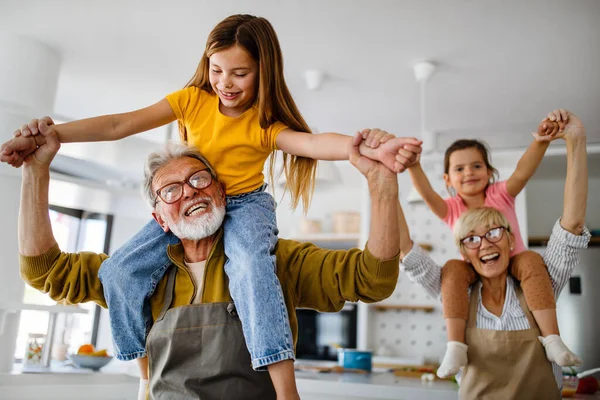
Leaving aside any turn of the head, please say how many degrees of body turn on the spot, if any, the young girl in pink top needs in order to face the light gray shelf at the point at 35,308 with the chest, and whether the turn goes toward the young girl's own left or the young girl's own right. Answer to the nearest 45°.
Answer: approximately 90° to the young girl's own right

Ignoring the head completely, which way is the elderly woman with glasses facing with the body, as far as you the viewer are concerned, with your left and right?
facing the viewer

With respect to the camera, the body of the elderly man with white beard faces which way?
toward the camera

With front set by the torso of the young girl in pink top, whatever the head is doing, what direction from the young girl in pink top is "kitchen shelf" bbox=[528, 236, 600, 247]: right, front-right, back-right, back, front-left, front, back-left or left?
back

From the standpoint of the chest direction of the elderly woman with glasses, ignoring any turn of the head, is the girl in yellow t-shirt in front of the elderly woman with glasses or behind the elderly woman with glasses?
in front

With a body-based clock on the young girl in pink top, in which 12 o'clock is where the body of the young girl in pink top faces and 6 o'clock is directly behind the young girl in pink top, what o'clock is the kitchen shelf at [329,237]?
The kitchen shelf is roughly at 5 o'clock from the young girl in pink top.

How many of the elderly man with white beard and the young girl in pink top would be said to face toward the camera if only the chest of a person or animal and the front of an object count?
2

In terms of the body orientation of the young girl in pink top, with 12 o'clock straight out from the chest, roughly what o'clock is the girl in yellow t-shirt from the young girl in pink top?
The girl in yellow t-shirt is roughly at 1 o'clock from the young girl in pink top.

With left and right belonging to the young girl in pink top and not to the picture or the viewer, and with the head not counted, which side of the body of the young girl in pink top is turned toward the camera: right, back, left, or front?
front

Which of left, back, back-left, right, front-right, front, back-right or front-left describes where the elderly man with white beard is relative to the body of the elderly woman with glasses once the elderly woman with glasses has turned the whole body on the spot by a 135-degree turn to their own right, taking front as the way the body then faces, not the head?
left

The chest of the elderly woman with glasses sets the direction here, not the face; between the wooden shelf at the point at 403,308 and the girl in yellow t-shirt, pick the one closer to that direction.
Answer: the girl in yellow t-shirt
